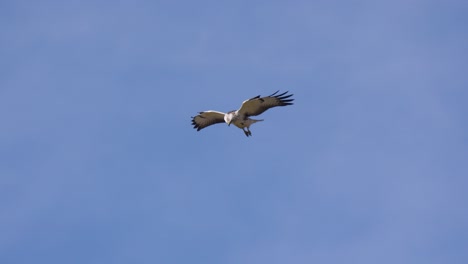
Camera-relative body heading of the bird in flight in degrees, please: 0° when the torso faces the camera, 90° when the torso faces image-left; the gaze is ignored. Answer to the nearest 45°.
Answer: approximately 45°
